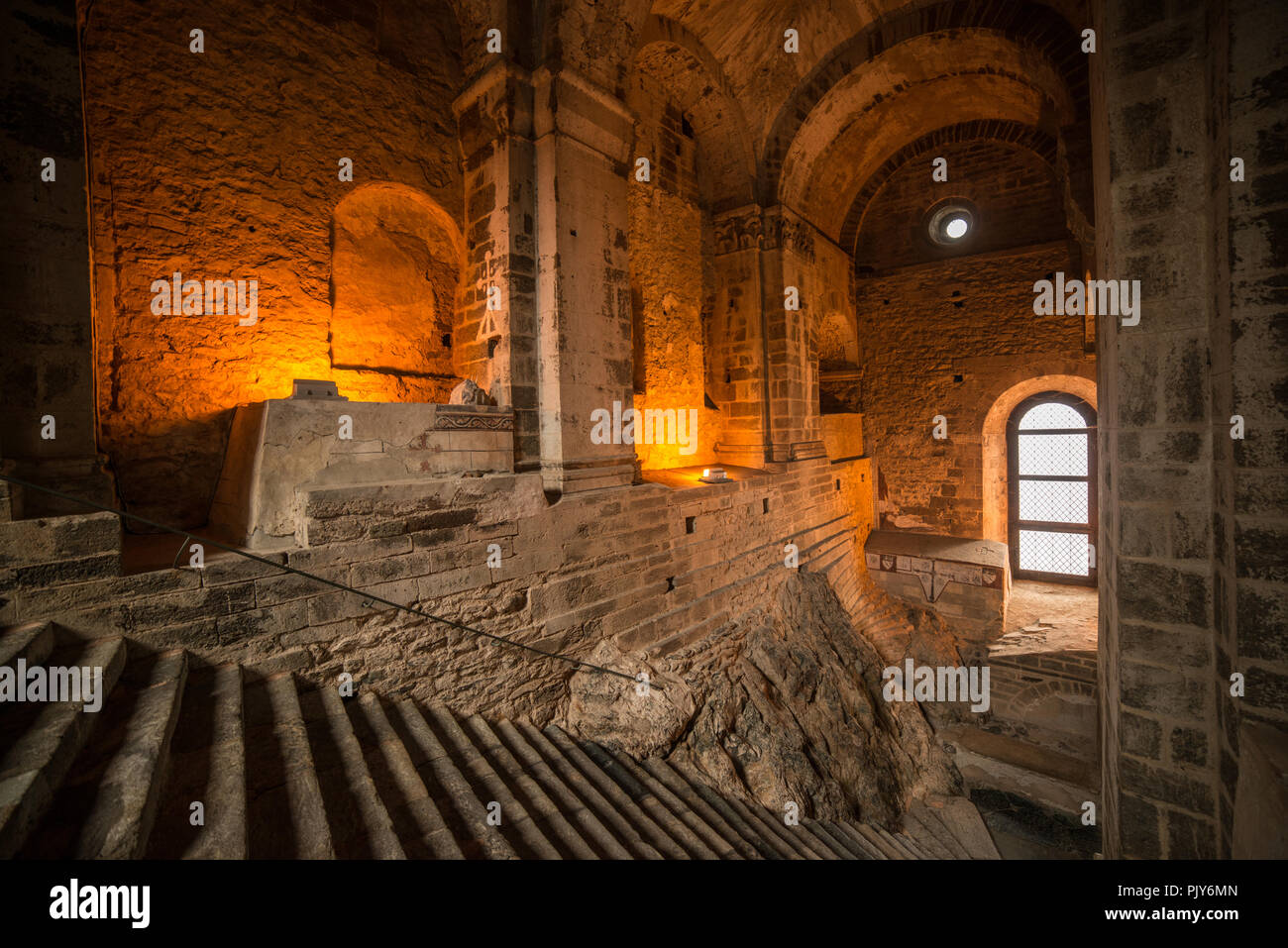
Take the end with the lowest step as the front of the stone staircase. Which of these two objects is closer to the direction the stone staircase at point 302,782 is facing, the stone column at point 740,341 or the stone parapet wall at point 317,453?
the stone column

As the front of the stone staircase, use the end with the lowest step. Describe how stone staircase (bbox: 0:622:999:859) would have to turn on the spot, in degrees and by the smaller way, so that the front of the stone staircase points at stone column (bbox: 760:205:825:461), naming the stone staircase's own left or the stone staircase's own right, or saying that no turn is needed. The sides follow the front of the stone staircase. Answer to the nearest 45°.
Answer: approximately 45° to the stone staircase's own left

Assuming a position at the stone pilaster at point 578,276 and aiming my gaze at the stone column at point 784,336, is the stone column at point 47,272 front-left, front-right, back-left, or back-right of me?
back-left

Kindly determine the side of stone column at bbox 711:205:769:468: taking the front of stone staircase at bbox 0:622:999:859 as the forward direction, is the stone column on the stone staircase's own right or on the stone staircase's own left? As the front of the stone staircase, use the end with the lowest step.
on the stone staircase's own left

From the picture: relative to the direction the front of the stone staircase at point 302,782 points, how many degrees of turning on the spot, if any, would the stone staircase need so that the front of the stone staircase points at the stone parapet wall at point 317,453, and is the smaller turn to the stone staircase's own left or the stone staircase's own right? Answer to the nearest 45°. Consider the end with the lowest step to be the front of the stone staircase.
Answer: approximately 90° to the stone staircase's own left

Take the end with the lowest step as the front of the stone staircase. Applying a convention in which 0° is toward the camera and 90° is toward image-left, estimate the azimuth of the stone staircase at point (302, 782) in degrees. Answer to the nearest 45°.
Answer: approximately 270°
